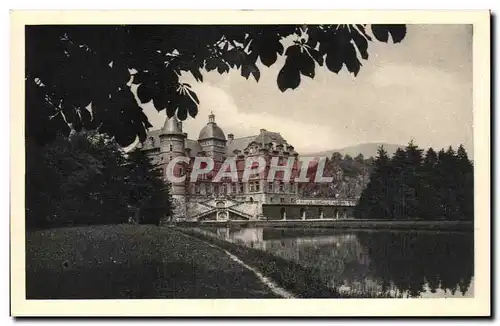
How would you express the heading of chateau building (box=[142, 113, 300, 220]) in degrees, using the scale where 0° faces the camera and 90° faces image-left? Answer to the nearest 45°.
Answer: approximately 0°

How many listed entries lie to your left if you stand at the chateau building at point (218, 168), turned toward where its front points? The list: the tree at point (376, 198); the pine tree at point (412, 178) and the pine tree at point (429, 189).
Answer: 3

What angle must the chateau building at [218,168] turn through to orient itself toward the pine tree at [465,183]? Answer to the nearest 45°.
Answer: approximately 90° to its left
